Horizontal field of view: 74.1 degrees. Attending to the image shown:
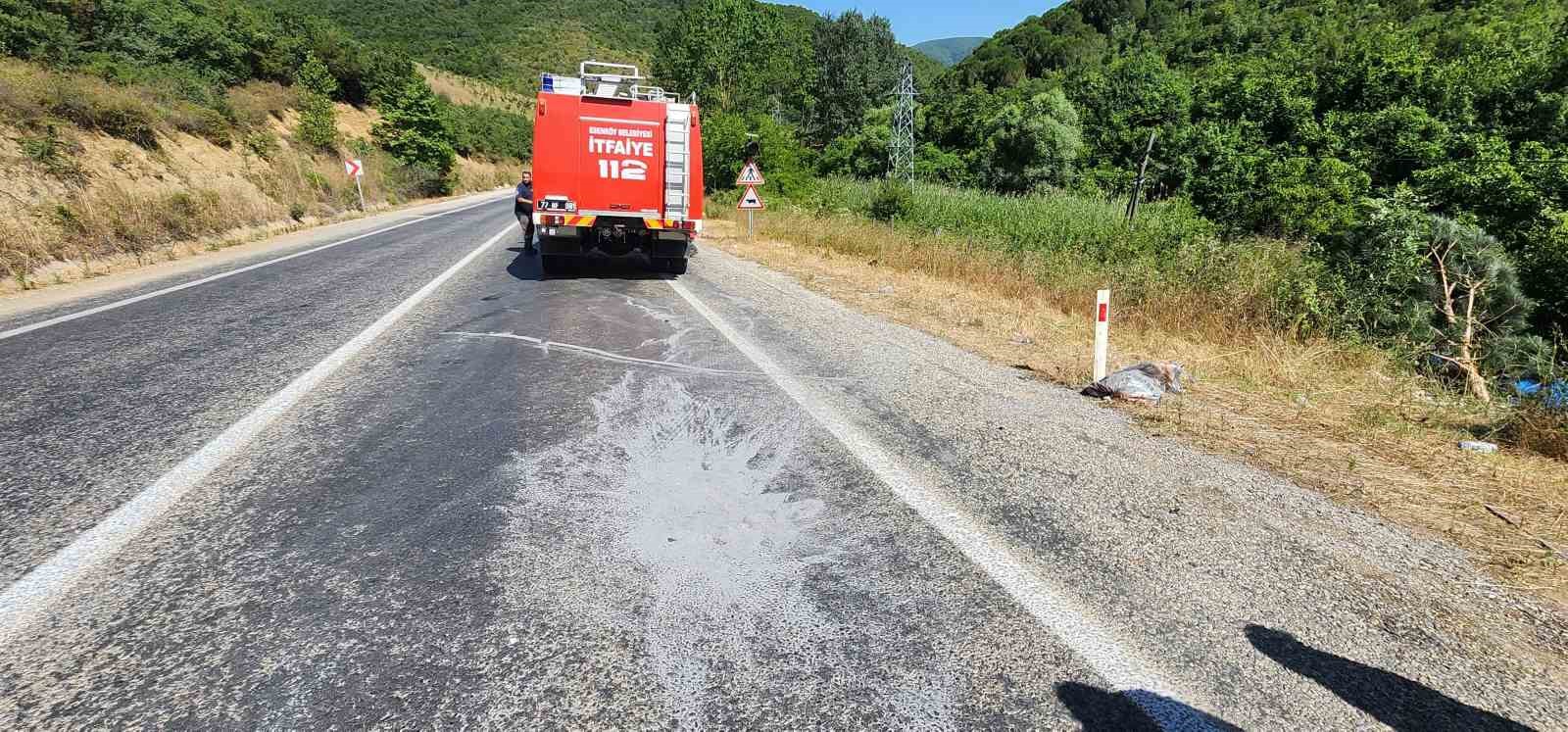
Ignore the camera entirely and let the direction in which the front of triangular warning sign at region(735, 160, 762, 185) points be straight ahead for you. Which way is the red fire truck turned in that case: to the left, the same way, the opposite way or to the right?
the opposite way

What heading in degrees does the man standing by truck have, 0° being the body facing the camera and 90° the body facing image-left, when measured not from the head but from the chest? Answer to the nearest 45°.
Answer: approximately 0°

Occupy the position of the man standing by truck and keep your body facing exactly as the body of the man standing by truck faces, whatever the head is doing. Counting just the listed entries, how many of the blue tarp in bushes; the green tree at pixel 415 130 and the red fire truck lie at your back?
1

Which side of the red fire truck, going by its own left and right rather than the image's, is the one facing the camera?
back

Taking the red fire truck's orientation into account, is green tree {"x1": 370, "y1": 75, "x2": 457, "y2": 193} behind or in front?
in front

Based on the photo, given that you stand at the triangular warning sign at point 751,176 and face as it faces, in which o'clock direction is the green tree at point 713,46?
The green tree is roughly at 6 o'clock from the triangular warning sign.

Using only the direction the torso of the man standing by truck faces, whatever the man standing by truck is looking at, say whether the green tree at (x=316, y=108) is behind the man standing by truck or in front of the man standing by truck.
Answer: behind
